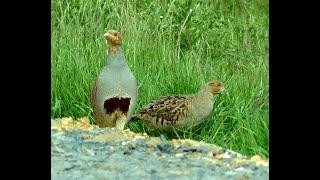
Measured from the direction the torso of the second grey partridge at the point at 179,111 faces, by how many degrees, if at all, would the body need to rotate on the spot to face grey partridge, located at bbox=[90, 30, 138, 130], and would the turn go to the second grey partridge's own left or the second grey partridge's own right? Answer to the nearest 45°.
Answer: approximately 180°

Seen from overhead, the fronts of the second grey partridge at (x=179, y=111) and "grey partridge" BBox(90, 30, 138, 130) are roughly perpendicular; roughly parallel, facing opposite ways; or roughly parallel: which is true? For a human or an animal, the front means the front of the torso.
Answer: roughly perpendicular

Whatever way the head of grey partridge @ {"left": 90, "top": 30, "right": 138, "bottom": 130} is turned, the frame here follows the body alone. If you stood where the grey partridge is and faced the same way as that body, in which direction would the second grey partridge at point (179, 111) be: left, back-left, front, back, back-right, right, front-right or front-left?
left

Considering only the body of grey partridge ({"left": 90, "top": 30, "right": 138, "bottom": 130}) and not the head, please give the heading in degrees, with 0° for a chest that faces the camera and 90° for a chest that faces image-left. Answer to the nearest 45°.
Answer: approximately 0°

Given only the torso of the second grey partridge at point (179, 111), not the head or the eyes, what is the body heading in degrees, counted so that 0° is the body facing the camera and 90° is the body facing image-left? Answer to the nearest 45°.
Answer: approximately 270°

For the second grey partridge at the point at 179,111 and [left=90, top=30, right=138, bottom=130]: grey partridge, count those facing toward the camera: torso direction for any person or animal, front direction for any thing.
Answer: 1
